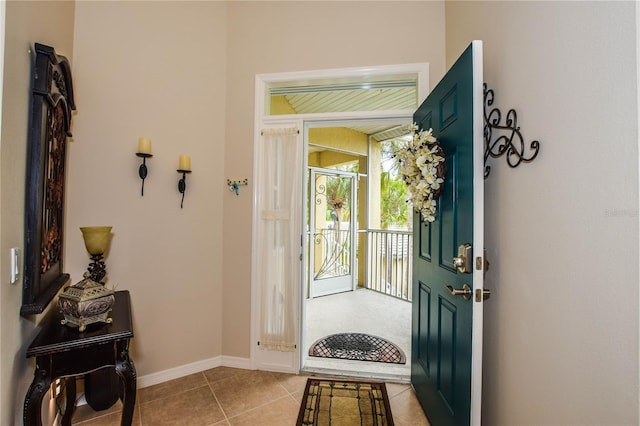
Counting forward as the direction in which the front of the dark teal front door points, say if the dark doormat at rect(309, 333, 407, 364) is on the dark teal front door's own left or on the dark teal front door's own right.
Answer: on the dark teal front door's own right

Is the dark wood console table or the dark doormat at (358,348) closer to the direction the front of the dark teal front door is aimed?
the dark wood console table

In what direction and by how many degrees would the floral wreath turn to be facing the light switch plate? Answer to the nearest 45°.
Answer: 0° — it already faces it

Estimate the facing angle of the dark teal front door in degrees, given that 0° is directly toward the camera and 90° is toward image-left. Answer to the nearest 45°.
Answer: approximately 45°

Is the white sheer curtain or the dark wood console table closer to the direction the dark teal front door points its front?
the dark wood console table

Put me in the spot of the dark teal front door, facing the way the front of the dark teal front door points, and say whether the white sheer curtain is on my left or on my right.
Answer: on my right
